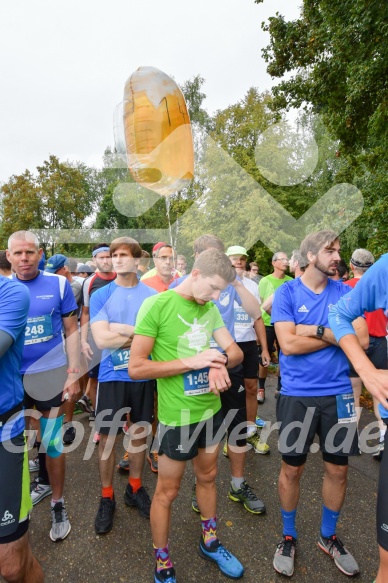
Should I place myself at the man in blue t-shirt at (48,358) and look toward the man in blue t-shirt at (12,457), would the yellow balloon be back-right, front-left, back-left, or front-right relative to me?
back-left

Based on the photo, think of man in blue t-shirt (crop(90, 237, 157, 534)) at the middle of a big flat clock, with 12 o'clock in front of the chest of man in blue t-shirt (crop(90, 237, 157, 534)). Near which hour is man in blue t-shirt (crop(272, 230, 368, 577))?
man in blue t-shirt (crop(272, 230, 368, 577)) is roughly at 10 o'clock from man in blue t-shirt (crop(90, 237, 157, 534)).

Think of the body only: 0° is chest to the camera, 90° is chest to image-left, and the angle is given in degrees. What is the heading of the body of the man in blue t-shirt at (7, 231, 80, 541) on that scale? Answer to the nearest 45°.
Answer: approximately 0°

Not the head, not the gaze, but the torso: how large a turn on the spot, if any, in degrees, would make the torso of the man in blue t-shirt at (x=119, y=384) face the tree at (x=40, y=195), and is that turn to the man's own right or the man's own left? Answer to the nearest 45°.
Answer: approximately 180°

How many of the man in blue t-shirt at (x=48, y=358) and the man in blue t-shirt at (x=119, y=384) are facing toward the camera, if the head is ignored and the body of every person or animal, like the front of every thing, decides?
2

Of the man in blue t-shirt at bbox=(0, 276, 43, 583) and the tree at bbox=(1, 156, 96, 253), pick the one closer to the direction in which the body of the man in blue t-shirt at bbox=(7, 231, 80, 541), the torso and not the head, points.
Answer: the man in blue t-shirt
